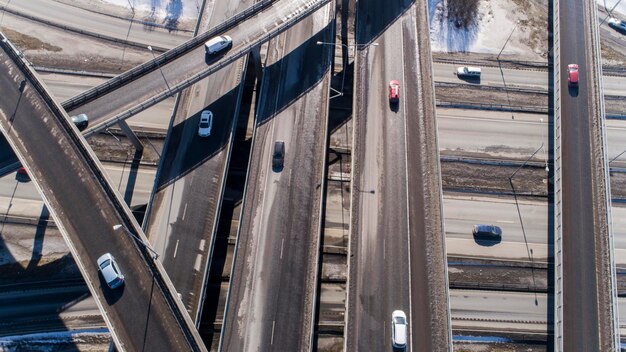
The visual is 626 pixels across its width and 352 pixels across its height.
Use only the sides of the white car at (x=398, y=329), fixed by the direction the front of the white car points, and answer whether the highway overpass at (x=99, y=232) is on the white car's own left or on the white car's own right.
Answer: on the white car's own left

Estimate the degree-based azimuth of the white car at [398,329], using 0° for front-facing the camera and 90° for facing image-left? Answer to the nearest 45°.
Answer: approximately 180°

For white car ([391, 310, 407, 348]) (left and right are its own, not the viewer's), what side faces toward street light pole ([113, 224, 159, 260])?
left
